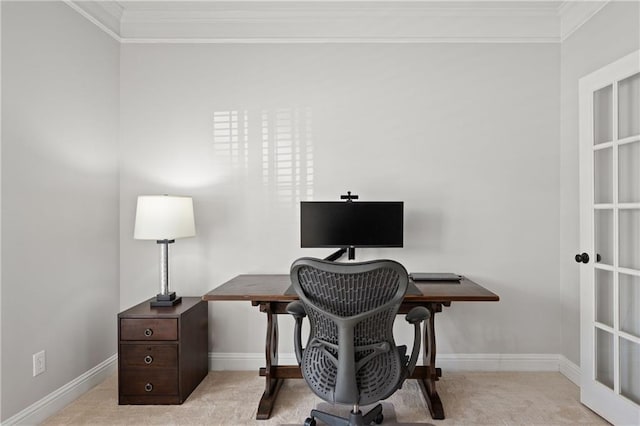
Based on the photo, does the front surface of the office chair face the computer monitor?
yes

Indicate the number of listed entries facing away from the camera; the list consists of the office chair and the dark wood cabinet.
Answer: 1

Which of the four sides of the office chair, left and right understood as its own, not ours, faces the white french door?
right

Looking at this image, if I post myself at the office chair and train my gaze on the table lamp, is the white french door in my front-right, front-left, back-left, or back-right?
back-right

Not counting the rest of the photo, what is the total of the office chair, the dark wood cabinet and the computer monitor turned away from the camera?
1

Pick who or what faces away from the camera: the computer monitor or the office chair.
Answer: the office chair

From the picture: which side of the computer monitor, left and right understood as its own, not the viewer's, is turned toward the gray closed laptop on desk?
left

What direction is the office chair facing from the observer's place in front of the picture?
facing away from the viewer

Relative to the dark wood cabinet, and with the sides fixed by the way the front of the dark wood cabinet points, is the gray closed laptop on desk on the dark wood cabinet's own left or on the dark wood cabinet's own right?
on the dark wood cabinet's own left

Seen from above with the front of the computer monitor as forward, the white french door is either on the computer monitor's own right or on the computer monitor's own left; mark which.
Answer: on the computer monitor's own left

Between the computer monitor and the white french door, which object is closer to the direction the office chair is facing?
the computer monitor

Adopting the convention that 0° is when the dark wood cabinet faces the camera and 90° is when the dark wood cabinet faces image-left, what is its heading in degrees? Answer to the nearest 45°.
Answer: approximately 0°

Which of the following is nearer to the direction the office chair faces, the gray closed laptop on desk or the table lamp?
the gray closed laptop on desk
